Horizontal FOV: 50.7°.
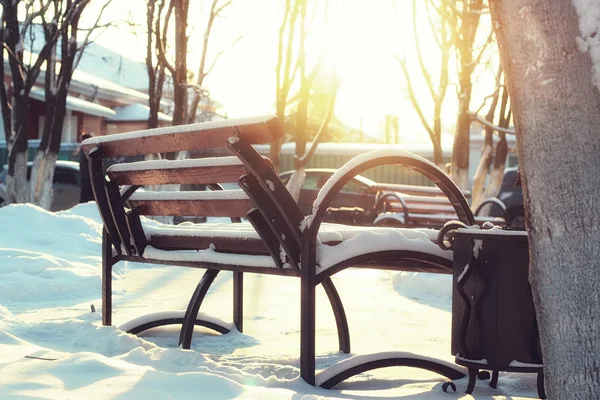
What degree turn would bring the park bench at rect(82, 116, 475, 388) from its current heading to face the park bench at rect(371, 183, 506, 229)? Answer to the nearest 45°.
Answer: approximately 45° to its left

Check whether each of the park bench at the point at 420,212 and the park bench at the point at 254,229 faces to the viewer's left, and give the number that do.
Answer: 0

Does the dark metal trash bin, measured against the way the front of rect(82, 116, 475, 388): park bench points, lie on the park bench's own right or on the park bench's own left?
on the park bench's own right

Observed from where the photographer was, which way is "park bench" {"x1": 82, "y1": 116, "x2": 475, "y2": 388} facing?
facing away from the viewer and to the right of the viewer

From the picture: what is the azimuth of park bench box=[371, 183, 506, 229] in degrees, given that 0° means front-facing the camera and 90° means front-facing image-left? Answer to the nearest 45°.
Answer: approximately 315°

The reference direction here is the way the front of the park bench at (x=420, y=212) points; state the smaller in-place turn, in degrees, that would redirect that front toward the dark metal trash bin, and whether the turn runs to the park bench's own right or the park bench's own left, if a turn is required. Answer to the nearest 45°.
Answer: approximately 45° to the park bench's own right
